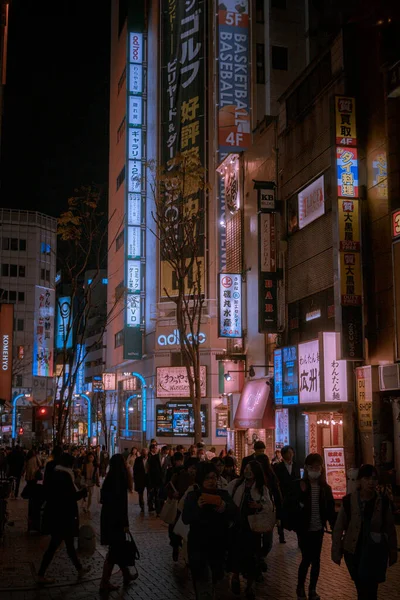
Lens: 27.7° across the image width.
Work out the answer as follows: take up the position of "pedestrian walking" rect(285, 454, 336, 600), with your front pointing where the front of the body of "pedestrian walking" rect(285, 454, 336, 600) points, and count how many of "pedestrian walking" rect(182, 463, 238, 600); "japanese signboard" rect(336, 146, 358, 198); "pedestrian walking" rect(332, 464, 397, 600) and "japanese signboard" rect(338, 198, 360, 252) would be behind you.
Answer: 2

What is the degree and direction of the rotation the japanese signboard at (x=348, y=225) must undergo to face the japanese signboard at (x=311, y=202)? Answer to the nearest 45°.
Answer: approximately 180°

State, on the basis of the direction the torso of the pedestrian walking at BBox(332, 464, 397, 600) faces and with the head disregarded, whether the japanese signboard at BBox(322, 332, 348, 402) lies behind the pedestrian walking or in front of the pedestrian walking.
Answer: behind

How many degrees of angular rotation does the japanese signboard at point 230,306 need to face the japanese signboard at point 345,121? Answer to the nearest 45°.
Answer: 0° — it already faces it

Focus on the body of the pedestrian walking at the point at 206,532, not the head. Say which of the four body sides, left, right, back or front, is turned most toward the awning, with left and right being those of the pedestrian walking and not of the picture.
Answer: back
